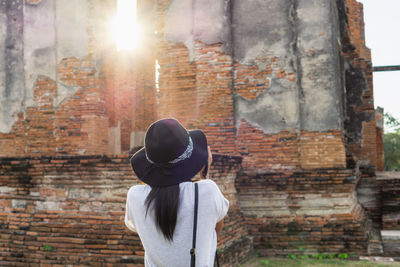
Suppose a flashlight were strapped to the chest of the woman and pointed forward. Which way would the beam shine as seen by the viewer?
away from the camera

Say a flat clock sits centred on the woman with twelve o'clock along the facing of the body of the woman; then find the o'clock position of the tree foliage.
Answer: The tree foliage is roughly at 1 o'clock from the woman.
